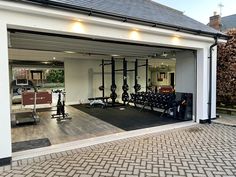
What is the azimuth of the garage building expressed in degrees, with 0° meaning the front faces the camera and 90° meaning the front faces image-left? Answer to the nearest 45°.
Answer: approximately 315°

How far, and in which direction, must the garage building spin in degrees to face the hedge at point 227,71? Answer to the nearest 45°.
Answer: approximately 90° to its left
